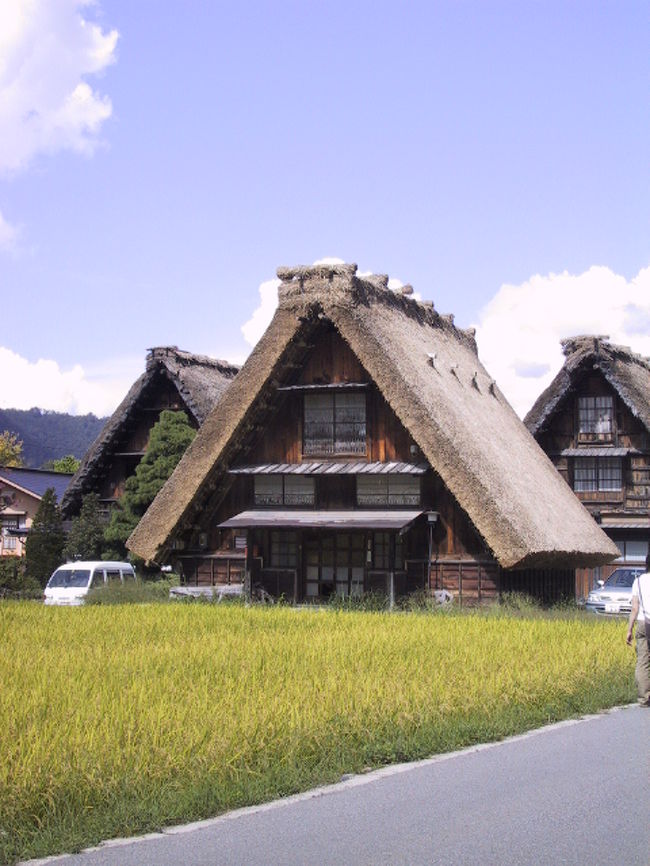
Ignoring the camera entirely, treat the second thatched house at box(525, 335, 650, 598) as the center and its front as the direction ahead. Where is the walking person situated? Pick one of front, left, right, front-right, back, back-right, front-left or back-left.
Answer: front

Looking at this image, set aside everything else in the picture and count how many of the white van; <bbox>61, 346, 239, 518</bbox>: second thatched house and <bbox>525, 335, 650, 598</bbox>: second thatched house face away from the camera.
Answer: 0

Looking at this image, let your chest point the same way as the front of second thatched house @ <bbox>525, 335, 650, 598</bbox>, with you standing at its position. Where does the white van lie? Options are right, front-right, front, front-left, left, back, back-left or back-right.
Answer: front-right

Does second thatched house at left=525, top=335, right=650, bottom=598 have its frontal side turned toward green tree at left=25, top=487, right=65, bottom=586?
no

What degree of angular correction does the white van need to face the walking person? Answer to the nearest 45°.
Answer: approximately 45° to its left

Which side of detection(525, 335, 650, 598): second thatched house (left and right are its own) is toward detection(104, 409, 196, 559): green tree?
right

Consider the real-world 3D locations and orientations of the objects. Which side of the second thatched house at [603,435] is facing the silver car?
front

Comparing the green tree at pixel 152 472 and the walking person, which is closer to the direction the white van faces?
the walking person

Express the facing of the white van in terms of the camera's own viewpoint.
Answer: facing the viewer and to the left of the viewer

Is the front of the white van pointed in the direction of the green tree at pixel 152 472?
no

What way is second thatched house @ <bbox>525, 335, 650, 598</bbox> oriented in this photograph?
toward the camera

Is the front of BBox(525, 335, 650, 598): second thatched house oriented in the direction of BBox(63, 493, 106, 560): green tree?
no

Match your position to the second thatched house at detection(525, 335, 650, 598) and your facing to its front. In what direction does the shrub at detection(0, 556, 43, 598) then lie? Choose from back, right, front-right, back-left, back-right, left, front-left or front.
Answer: front-right
